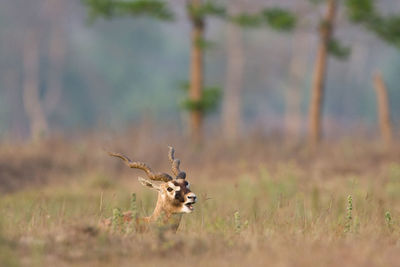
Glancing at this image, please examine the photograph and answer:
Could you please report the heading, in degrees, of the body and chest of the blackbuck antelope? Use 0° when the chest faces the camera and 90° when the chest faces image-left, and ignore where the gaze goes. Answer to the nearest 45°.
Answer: approximately 315°

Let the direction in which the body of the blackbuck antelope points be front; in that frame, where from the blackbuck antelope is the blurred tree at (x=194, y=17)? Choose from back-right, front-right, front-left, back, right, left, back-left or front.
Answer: back-left

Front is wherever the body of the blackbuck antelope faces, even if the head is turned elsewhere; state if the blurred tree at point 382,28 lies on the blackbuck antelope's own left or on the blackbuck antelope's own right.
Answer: on the blackbuck antelope's own left

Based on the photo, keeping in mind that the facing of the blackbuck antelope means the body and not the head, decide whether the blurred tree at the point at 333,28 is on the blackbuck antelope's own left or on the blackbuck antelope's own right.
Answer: on the blackbuck antelope's own left
